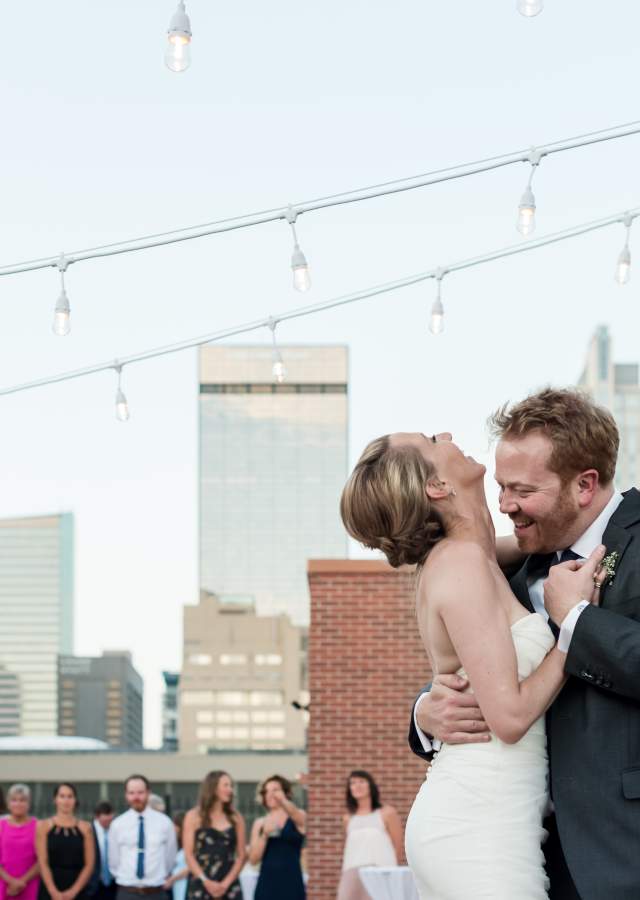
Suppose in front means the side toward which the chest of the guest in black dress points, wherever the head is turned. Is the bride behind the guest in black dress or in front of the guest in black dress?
in front

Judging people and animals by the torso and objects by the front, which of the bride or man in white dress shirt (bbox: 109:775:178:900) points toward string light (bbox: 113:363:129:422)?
the man in white dress shirt

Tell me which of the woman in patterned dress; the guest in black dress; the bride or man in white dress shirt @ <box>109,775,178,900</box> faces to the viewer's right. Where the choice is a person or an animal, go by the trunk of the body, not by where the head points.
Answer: the bride

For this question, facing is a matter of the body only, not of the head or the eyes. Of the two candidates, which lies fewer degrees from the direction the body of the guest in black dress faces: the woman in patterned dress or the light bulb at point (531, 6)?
the light bulb

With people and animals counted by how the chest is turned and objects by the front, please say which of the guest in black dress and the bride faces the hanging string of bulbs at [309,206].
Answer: the guest in black dress

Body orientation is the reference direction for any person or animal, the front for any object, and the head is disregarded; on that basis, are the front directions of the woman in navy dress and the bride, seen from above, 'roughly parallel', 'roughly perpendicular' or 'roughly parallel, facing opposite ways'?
roughly perpendicular

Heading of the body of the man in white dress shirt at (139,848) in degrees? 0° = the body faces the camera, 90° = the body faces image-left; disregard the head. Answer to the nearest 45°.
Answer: approximately 0°

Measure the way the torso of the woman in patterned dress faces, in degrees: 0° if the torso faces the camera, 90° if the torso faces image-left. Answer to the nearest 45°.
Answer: approximately 0°

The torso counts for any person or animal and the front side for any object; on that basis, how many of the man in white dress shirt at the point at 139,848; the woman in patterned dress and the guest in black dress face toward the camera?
3

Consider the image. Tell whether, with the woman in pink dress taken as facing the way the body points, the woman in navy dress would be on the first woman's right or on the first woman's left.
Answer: on the first woman's left

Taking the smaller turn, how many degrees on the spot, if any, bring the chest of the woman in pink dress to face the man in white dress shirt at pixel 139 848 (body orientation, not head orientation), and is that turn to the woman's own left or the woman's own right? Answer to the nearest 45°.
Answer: approximately 90° to the woman's own left
